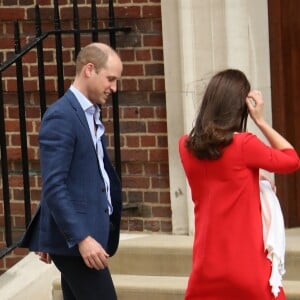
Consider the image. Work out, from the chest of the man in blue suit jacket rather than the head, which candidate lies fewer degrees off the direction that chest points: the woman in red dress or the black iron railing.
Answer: the woman in red dress

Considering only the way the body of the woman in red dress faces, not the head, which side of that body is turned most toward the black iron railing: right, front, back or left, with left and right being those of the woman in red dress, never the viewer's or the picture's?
left

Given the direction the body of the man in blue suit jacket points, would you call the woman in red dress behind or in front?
in front

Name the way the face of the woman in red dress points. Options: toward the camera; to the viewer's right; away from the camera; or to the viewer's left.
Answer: away from the camera

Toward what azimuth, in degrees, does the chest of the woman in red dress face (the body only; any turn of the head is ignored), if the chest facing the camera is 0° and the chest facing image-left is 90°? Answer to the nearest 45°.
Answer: approximately 225°

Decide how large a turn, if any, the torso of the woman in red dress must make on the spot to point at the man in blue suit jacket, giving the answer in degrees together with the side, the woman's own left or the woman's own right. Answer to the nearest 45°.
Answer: approximately 135° to the woman's own left

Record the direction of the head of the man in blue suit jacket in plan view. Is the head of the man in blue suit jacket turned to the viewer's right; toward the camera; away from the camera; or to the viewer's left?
to the viewer's right

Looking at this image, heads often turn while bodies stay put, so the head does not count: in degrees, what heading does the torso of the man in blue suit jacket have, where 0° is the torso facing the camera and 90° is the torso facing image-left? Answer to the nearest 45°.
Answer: approximately 270°
